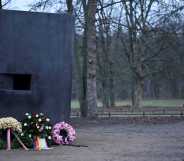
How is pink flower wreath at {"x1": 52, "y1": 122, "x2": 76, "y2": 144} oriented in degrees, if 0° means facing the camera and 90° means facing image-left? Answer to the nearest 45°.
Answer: approximately 0°

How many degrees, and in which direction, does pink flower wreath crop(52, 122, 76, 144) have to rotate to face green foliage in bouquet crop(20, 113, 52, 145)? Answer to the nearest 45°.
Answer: approximately 45° to its right

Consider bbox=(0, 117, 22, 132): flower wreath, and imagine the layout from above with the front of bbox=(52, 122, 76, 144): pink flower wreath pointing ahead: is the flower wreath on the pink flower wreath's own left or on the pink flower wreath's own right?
on the pink flower wreath's own right
